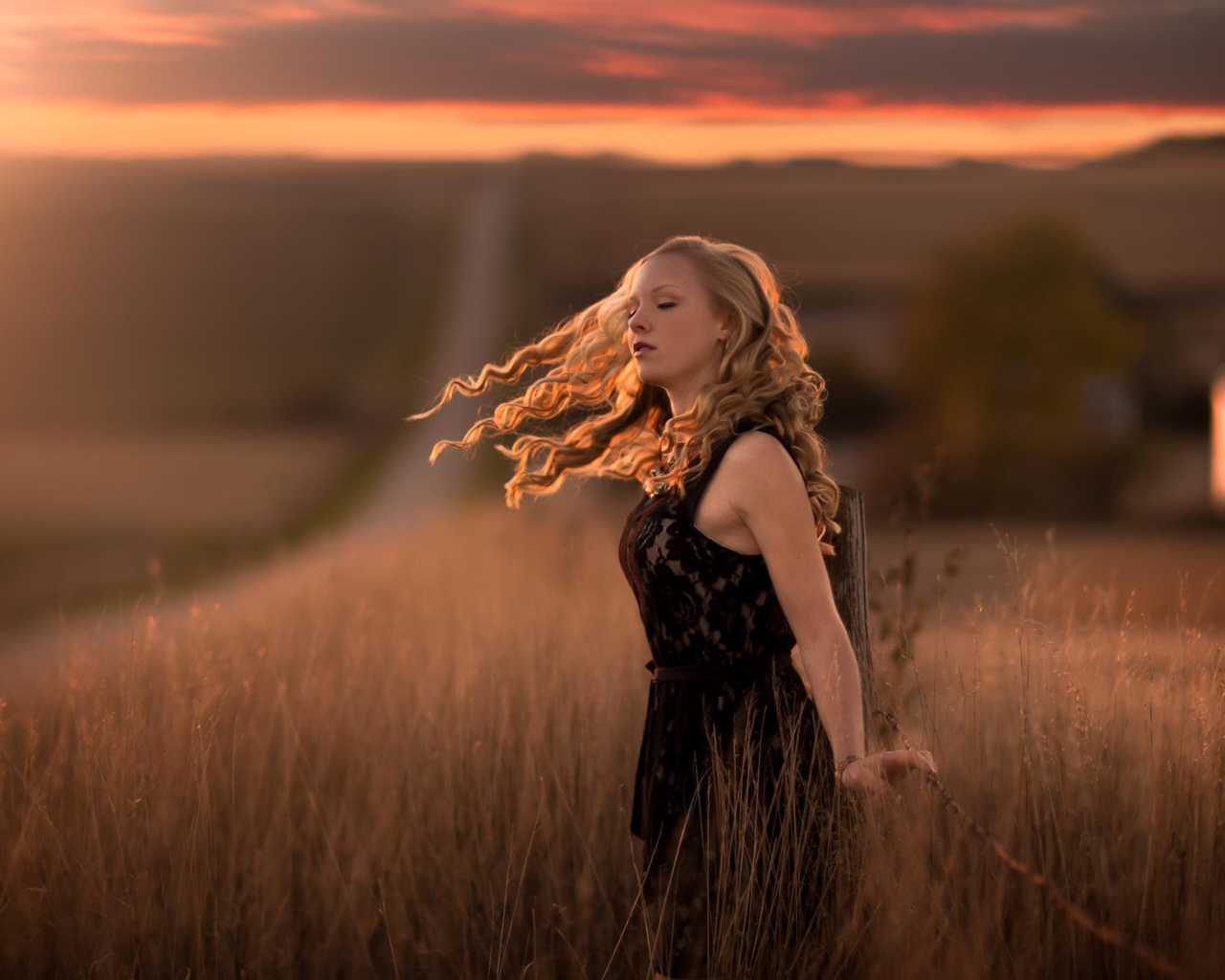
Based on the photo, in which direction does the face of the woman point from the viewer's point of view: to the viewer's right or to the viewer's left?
to the viewer's left

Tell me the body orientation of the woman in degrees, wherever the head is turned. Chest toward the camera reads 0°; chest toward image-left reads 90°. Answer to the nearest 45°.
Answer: approximately 90°
